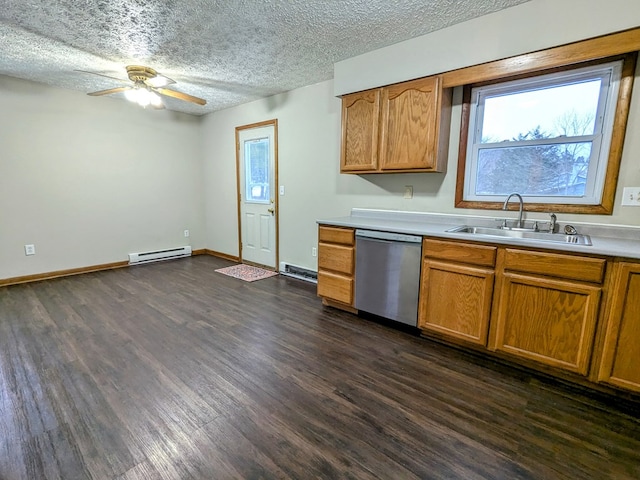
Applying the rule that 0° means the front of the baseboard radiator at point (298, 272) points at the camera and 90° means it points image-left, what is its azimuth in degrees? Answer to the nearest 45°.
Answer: approximately 45°

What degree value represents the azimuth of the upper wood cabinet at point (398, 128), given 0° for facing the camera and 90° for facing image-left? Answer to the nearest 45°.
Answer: approximately 45°

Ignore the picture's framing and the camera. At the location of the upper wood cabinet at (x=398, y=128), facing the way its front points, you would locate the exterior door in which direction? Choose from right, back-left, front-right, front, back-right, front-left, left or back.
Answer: right

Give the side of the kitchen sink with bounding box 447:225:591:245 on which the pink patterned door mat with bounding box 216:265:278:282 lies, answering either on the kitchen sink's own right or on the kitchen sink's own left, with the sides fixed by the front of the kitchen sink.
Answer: on the kitchen sink's own right

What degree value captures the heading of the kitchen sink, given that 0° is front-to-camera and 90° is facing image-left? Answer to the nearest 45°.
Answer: approximately 0°

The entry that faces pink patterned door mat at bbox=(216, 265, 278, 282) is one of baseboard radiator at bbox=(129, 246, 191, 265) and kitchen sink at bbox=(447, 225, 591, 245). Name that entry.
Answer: the baseboard radiator

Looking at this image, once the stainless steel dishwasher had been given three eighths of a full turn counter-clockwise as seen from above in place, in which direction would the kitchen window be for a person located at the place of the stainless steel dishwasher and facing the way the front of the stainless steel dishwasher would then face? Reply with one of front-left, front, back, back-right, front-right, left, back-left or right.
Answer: front

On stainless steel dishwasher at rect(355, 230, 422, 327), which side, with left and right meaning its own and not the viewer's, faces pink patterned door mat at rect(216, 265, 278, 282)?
right

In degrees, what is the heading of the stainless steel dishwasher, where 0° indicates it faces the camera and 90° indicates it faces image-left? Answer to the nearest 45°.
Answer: approximately 45°

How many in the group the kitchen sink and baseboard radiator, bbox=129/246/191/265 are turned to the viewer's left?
0
